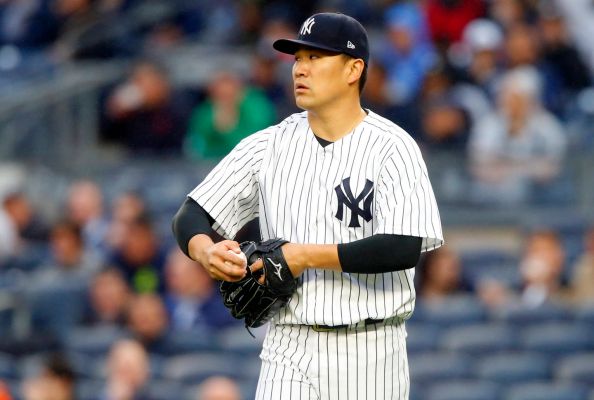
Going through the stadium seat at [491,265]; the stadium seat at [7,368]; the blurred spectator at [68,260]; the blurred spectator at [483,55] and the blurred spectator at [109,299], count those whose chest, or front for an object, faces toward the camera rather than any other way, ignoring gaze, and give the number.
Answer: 5

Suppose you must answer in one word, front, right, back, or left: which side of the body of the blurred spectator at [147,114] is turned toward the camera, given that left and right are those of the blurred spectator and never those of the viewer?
front

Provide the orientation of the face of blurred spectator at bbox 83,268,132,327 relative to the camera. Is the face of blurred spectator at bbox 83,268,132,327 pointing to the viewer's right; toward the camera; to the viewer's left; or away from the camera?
toward the camera

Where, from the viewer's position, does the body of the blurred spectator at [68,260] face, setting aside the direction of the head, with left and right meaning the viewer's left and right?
facing the viewer

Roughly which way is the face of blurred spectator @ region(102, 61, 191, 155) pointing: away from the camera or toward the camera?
toward the camera

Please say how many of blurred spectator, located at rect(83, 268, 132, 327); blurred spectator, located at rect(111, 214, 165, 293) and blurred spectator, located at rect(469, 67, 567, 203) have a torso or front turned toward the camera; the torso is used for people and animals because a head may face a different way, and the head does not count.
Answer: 3

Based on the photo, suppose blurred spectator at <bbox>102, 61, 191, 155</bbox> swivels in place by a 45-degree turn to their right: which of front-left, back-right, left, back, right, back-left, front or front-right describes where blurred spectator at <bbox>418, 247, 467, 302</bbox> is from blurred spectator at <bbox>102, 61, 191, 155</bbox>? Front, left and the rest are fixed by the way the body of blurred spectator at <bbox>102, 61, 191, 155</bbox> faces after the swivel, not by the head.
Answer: left

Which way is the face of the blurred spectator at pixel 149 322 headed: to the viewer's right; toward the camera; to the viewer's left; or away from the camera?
toward the camera

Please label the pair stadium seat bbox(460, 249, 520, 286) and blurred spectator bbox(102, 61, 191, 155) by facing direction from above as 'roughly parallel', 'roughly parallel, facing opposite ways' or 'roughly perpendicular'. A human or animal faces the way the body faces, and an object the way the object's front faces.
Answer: roughly parallel

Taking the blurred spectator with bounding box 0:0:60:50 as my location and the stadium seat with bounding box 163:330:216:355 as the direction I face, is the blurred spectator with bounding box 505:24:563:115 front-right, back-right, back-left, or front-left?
front-left

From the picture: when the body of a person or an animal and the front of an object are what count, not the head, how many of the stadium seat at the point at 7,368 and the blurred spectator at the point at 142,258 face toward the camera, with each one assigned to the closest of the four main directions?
2

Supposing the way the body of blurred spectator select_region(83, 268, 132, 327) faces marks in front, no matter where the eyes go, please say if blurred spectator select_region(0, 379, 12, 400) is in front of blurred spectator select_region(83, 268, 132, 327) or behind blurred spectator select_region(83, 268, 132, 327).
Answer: in front

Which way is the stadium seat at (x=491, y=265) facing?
toward the camera

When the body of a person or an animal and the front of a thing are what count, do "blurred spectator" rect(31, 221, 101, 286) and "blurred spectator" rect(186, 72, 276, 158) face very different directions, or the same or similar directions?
same or similar directions

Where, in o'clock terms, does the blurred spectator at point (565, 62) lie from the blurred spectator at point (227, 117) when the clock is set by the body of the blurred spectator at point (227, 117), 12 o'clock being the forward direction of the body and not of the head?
the blurred spectator at point (565, 62) is roughly at 9 o'clock from the blurred spectator at point (227, 117).
